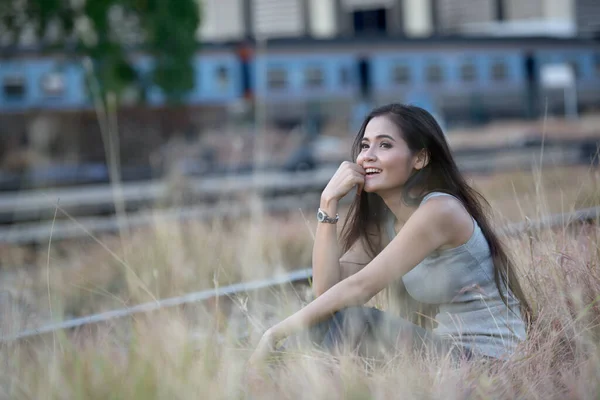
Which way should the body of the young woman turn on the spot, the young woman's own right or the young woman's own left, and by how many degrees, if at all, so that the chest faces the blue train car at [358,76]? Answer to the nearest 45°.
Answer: approximately 90° to the young woman's own right

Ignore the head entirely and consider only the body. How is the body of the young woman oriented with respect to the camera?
to the viewer's left

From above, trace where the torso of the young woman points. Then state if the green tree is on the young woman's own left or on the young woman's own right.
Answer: on the young woman's own right
